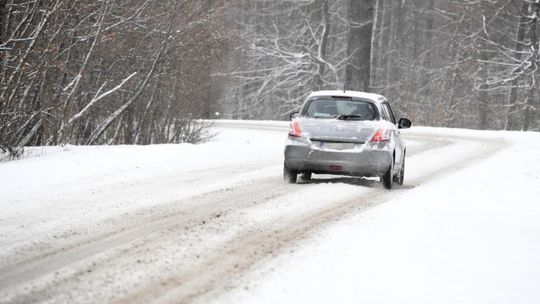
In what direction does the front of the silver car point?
away from the camera
